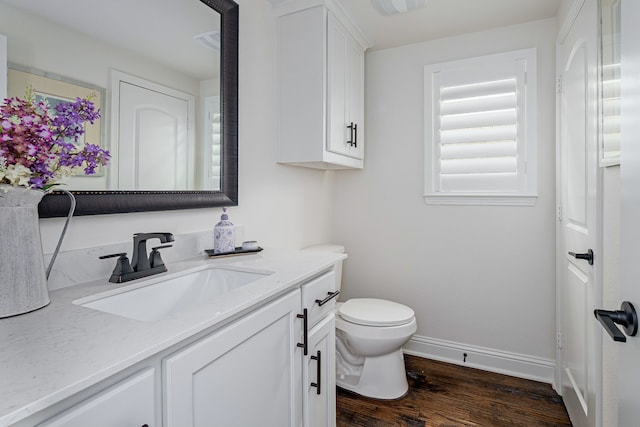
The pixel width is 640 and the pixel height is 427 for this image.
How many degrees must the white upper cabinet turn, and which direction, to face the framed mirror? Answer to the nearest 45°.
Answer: approximately 90° to its right

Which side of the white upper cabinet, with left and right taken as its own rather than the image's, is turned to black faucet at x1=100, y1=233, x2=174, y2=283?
right

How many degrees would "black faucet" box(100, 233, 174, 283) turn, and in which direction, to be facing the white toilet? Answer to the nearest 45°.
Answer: approximately 45° to its left

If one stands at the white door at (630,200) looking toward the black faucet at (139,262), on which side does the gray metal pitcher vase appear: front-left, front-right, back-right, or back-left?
front-left

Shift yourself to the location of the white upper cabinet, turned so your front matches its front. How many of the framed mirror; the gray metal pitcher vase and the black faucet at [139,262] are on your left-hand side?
0

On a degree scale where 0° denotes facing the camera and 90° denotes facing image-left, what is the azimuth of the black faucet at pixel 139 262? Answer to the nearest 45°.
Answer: approximately 315°

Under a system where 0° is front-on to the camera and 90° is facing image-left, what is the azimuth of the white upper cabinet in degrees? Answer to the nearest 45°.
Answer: approximately 315°

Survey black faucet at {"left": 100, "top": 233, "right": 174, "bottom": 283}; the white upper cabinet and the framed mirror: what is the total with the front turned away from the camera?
0

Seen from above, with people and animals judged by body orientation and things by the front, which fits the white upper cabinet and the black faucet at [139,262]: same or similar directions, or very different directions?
same or similar directions

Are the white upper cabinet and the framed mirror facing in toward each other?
no

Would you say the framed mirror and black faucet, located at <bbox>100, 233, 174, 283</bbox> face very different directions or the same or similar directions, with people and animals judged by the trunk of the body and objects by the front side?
same or similar directions

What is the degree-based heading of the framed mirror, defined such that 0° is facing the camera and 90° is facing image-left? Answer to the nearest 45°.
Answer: approximately 315°

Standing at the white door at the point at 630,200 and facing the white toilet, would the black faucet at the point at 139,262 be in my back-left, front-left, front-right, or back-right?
front-left

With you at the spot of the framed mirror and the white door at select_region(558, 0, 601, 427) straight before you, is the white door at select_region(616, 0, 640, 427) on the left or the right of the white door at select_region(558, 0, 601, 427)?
right

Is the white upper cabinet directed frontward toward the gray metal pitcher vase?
no
